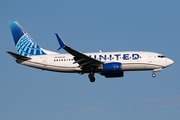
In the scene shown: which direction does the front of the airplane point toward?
to the viewer's right
